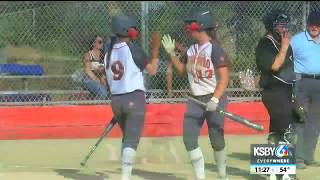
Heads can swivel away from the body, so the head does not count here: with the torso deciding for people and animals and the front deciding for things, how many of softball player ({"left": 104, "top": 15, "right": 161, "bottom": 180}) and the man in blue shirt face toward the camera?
1

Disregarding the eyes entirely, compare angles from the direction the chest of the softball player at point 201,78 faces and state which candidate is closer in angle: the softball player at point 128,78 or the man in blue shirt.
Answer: the softball player

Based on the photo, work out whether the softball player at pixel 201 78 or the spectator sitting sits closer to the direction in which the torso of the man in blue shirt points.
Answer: the softball player

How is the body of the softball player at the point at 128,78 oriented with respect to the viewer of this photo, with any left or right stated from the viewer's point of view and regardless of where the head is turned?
facing away from the viewer and to the right of the viewer

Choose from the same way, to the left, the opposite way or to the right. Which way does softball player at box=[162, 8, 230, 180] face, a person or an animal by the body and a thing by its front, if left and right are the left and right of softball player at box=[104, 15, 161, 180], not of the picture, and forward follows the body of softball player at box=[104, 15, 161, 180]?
the opposite way

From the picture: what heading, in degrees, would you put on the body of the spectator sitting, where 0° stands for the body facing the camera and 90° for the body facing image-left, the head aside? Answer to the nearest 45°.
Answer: approximately 315°

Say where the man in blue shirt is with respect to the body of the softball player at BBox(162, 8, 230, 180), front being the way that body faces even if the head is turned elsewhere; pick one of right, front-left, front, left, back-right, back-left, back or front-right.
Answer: back

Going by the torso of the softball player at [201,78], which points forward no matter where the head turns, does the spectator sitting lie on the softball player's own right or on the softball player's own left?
on the softball player's own right
